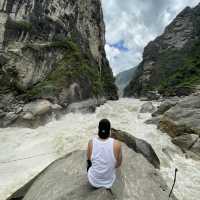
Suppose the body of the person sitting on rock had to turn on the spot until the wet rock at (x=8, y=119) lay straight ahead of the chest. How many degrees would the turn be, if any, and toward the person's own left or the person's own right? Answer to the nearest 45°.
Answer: approximately 45° to the person's own left

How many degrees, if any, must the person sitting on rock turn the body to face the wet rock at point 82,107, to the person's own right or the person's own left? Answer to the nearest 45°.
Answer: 0° — they already face it

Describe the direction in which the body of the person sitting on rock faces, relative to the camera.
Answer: away from the camera

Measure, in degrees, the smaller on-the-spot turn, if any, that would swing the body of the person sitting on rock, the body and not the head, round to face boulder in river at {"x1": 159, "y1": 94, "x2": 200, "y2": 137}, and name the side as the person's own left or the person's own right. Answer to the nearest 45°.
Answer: approximately 45° to the person's own right
